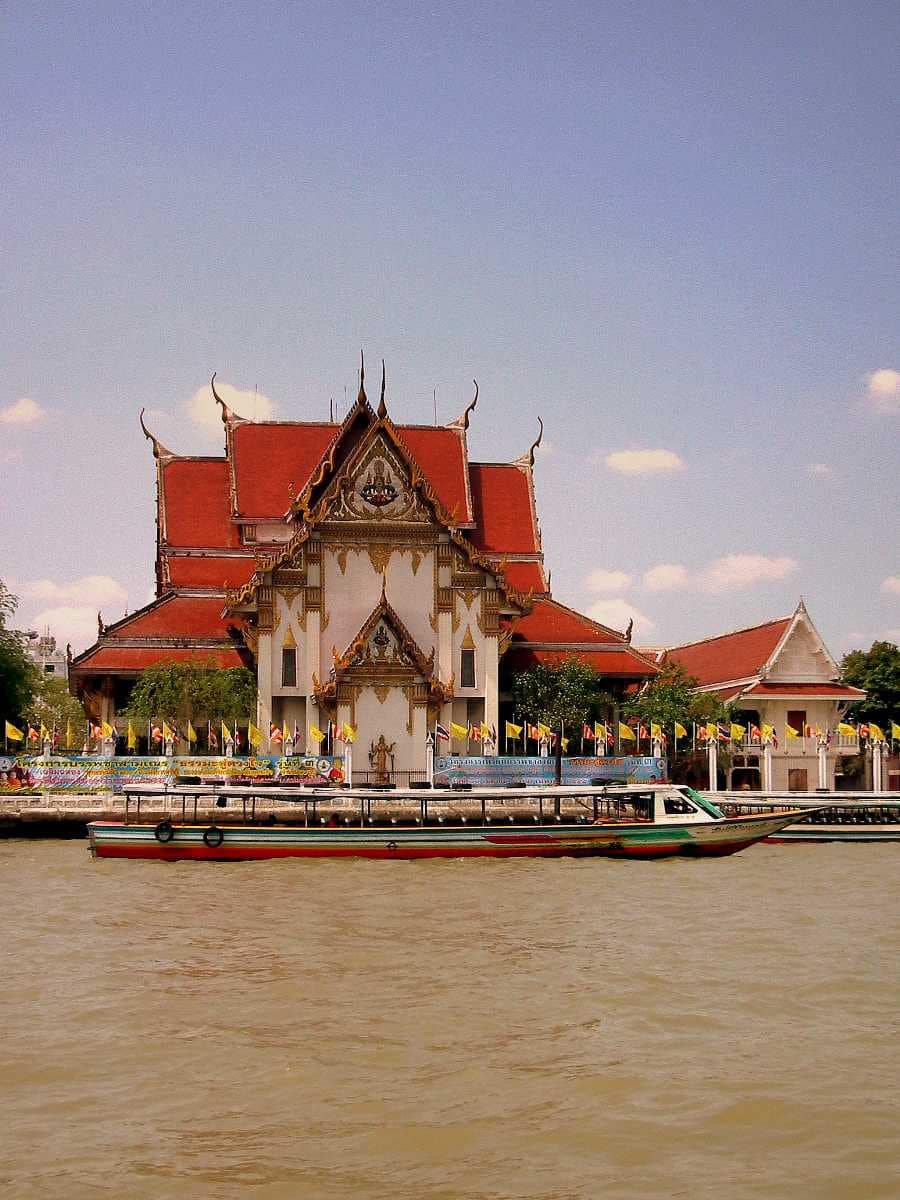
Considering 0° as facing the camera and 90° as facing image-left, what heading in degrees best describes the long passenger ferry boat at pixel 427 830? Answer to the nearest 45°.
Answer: approximately 270°

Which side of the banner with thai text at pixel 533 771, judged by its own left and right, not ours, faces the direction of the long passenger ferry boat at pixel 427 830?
front

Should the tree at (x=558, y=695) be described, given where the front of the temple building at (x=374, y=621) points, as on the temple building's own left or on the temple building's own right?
on the temple building's own left

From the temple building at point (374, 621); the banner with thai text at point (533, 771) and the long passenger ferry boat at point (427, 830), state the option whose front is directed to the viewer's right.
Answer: the long passenger ferry boat

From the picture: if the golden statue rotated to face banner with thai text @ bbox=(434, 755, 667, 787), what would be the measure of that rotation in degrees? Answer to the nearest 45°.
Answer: approximately 45° to its left

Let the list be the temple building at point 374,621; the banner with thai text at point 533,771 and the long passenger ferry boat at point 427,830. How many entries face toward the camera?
2

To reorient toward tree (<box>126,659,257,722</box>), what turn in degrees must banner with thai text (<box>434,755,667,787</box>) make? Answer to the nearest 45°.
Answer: approximately 90° to its right

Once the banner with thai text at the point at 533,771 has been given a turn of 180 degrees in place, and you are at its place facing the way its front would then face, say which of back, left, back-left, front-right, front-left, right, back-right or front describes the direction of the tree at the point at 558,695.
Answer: front

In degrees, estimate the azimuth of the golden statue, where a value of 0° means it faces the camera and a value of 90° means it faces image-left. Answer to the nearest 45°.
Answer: approximately 0°

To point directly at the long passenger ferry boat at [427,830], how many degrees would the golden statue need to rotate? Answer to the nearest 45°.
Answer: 0° — it already faces it
